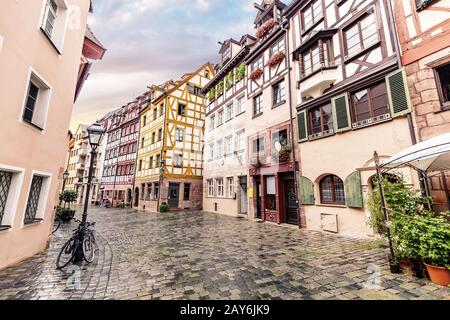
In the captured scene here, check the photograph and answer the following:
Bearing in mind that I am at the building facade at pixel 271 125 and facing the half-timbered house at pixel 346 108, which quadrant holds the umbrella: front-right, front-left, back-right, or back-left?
front-right

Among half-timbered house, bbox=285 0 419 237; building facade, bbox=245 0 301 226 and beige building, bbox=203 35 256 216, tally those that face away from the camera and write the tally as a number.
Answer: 0

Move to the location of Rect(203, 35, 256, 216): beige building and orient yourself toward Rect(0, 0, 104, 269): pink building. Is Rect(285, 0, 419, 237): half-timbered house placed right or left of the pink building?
left

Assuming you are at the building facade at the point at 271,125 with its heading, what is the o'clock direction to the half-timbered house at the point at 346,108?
The half-timbered house is roughly at 9 o'clock from the building facade.

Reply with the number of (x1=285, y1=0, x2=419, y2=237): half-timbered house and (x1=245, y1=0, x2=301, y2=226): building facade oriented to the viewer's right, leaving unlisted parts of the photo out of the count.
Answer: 0

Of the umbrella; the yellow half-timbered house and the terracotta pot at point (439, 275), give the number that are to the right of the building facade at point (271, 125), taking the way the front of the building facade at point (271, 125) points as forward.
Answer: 1

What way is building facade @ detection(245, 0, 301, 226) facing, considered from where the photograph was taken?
facing the viewer and to the left of the viewer

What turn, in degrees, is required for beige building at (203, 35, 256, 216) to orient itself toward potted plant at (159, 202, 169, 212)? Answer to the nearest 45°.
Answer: approximately 90° to its right

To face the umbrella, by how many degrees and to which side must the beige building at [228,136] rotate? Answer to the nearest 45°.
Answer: approximately 45° to its left

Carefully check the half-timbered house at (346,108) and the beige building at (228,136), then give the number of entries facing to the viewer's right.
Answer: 0

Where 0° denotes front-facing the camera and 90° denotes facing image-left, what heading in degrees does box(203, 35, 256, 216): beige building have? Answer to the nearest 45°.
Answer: approximately 45°
